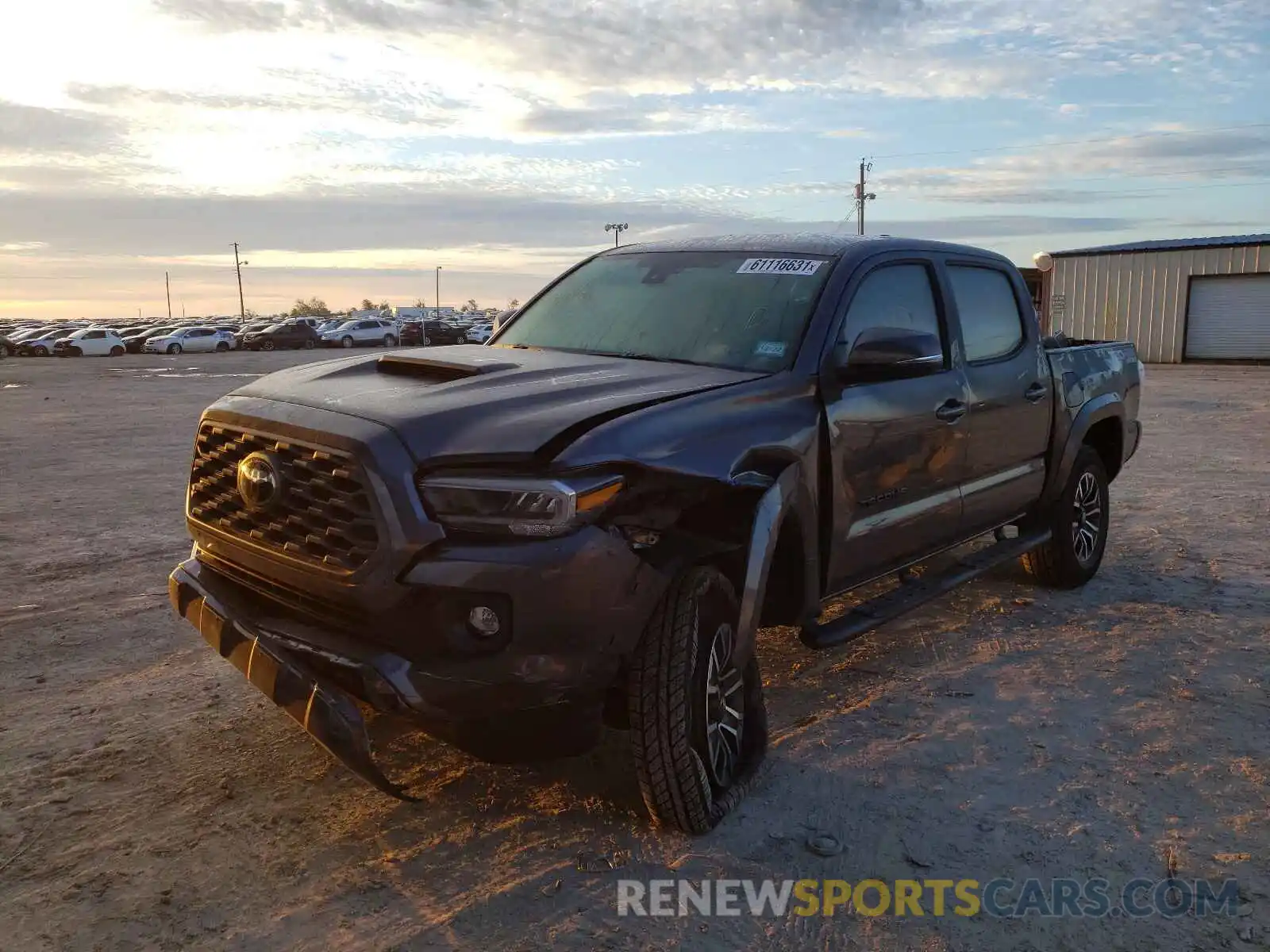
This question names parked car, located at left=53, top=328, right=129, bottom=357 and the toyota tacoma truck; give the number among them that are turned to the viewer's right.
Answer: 0

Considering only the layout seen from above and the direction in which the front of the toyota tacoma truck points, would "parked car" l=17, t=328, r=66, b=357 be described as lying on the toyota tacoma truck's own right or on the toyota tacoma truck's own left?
on the toyota tacoma truck's own right

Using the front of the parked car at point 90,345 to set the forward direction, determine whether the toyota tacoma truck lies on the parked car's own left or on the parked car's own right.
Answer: on the parked car's own left

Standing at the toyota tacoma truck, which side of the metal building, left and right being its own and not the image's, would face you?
front

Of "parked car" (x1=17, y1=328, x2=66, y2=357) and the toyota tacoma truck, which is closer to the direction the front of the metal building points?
the toyota tacoma truck

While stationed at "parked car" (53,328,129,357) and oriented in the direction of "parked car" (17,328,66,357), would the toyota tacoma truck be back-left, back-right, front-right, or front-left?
back-left

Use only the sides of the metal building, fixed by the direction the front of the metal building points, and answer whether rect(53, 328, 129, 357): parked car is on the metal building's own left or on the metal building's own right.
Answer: on the metal building's own right

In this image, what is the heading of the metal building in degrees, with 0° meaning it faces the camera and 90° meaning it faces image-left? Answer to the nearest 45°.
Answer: approximately 0°

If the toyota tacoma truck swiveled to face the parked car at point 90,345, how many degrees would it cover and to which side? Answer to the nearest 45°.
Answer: approximately 90° to its right
